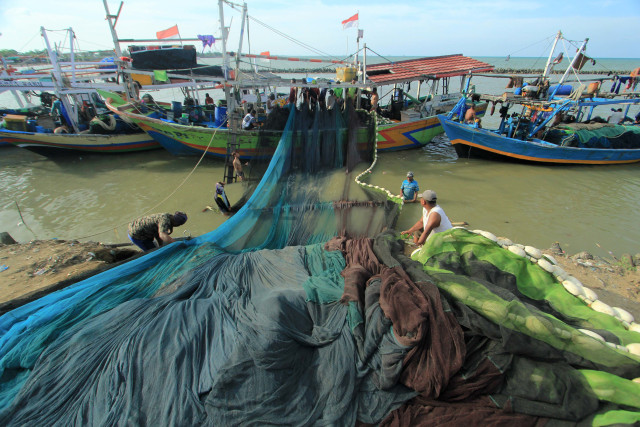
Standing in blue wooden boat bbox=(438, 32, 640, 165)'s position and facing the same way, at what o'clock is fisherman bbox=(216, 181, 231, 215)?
The fisherman is roughly at 10 o'clock from the blue wooden boat.

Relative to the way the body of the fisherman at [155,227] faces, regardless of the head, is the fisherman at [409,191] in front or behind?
in front

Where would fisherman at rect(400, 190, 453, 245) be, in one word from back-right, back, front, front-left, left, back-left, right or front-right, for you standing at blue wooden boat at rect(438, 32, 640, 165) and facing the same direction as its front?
left

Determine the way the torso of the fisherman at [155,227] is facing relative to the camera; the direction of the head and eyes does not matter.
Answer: to the viewer's right

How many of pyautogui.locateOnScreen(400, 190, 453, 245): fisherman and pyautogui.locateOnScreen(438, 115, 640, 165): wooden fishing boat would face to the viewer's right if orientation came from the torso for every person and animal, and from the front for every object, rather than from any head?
0

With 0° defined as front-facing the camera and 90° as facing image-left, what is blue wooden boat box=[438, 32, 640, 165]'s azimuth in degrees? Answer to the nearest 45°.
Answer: approximately 90°

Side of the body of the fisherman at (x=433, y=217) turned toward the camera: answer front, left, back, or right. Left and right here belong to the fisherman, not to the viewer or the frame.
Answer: left

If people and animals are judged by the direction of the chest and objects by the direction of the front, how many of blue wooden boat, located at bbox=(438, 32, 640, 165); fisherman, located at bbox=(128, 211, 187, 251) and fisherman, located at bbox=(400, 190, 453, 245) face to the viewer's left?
2

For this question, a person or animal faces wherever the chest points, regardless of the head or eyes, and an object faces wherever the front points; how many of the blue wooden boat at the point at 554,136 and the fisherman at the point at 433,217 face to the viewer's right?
0

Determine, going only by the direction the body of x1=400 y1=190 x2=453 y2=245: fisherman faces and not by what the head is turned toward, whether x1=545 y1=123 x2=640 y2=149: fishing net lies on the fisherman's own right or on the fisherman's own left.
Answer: on the fisherman's own right

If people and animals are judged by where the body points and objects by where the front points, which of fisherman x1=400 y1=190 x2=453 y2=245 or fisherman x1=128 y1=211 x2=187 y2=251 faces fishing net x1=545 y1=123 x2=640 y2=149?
fisherman x1=128 y1=211 x2=187 y2=251

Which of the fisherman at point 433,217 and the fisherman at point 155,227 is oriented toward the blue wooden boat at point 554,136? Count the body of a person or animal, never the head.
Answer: the fisherman at point 155,227
